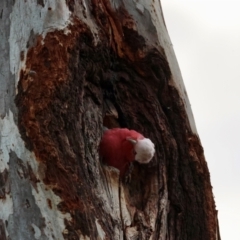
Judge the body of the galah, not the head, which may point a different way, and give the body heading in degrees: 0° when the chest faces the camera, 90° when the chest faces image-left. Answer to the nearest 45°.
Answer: approximately 315°
